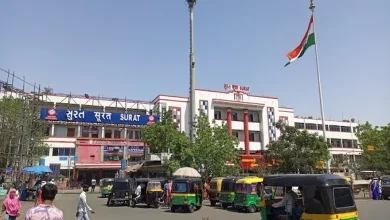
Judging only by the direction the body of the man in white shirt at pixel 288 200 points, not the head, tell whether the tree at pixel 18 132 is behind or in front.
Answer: in front

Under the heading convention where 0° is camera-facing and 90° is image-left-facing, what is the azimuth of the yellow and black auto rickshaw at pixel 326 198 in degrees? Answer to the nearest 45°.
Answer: approximately 135°

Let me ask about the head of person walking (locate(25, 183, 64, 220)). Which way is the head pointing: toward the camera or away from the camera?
away from the camera

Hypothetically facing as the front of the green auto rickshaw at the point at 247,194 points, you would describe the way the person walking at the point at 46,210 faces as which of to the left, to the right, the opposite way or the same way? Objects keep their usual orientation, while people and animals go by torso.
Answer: the opposite way

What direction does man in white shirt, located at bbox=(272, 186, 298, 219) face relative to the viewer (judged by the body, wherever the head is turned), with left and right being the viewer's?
facing to the left of the viewer

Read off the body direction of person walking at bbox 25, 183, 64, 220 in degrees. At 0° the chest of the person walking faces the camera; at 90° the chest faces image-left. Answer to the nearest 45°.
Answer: approximately 180°

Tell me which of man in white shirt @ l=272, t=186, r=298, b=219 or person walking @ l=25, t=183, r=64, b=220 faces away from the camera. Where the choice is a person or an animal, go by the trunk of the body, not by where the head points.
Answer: the person walking

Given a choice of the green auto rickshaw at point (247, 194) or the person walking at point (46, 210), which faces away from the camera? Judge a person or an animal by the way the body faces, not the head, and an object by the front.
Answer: the person walking

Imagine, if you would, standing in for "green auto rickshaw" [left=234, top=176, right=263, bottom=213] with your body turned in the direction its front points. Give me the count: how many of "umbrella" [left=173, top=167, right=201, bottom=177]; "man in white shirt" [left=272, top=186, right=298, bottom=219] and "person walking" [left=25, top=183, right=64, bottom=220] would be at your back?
1

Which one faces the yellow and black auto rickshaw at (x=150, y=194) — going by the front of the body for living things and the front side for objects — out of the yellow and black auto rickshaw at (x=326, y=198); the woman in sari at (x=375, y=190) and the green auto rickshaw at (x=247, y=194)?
the yellow and black auto rickshaw at (x=326, y=198)

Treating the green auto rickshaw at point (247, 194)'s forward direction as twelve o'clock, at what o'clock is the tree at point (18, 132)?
The tree is roughly at 5 o'clock from the green auto rickshaw.
